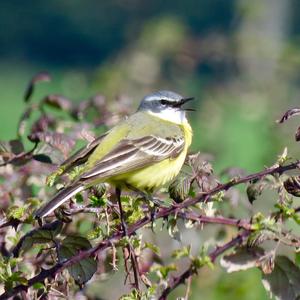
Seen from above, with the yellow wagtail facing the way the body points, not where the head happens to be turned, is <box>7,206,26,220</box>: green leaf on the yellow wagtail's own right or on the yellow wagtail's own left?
on the yellow wagtail's own right

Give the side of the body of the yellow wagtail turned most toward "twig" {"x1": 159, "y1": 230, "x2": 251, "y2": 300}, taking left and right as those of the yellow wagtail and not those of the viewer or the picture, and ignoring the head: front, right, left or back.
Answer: front

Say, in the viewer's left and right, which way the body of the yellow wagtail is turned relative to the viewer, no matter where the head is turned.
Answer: facing to the right of the viewer

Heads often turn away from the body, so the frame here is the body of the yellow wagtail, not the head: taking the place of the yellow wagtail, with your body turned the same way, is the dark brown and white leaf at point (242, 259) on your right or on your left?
on your right

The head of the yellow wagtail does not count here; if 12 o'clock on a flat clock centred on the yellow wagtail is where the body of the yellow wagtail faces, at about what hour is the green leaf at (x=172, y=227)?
The green leaf is roughly at 1 o'clock from the yellow wagtail.
